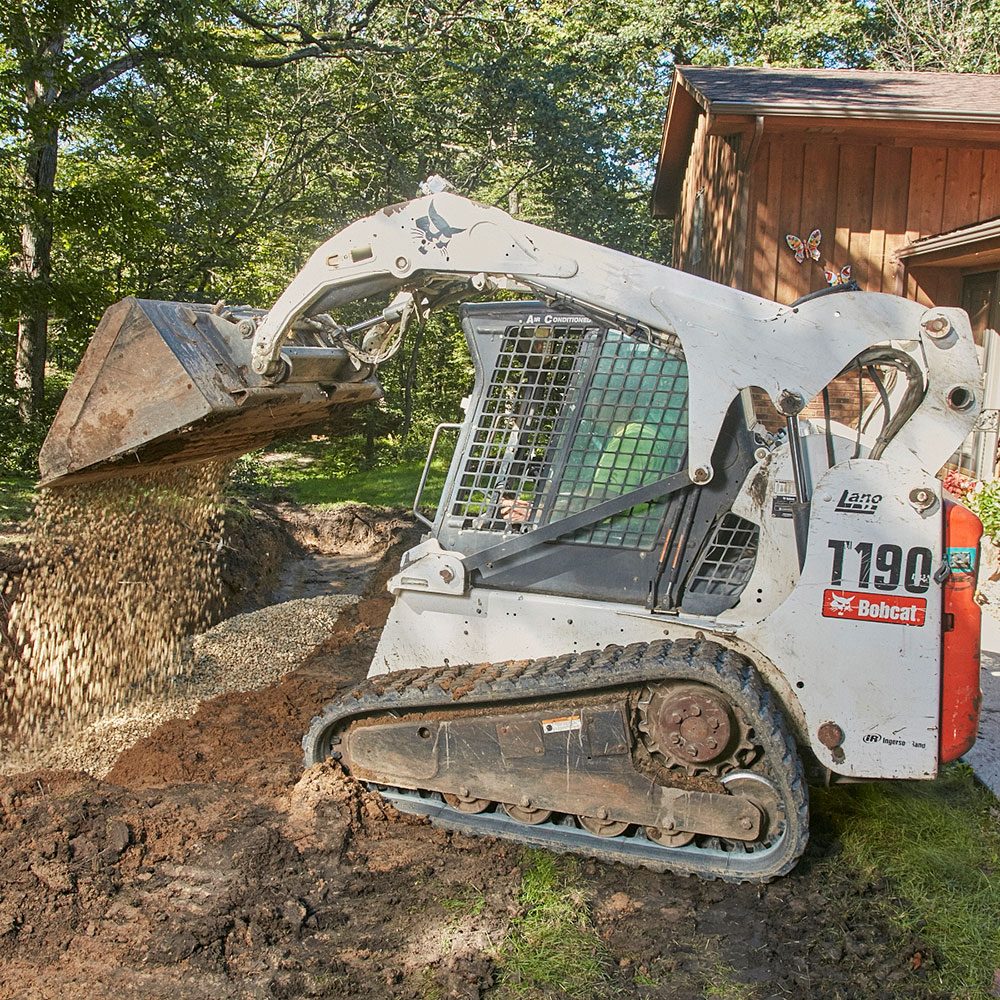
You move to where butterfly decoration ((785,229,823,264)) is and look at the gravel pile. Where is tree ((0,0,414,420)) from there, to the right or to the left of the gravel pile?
right

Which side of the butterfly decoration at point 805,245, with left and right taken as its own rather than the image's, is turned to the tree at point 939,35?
back

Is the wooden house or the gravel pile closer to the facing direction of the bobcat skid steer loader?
the gravel pile

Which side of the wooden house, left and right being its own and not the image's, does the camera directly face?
front

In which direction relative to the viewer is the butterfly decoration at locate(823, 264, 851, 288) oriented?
toward the camera

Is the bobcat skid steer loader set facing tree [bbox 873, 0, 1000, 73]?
no

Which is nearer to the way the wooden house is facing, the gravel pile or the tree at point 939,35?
the gravel pile

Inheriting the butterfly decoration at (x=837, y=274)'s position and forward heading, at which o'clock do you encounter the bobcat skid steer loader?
The bobcat skid steer loader is roughly at 12 o'clock from the butterfly decoration.

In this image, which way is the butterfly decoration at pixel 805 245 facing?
toward the camera

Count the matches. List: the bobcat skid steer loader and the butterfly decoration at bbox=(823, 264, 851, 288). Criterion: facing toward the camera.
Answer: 1

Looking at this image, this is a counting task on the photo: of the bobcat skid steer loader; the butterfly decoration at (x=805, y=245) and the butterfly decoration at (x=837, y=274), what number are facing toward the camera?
2

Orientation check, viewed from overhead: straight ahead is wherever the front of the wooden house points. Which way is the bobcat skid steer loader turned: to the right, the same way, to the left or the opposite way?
to the right

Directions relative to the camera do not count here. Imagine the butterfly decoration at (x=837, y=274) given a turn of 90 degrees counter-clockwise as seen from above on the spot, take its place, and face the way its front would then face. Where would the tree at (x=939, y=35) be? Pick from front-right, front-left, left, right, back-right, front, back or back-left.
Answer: left

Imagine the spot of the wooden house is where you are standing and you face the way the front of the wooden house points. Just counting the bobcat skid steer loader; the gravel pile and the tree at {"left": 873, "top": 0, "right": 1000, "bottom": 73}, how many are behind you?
1

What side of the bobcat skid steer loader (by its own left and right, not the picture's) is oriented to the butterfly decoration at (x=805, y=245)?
right

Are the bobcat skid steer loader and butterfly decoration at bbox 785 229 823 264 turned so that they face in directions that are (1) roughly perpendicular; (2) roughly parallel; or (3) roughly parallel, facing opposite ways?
roughly perpendicular

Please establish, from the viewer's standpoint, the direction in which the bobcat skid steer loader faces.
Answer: facing to the left of the viewer

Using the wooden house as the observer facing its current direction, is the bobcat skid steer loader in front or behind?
in front

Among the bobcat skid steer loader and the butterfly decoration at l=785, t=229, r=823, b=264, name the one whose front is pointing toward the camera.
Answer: the butterfly decoration
